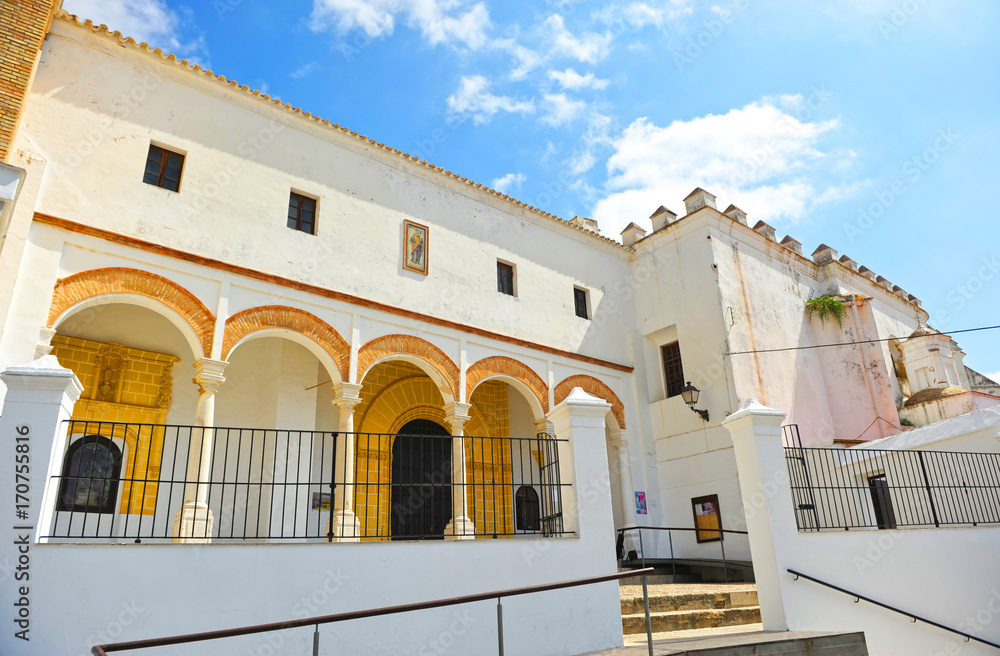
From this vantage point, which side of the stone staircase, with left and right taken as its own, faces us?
front

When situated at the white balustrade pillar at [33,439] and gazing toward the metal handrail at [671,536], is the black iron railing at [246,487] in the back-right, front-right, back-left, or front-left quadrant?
front-right

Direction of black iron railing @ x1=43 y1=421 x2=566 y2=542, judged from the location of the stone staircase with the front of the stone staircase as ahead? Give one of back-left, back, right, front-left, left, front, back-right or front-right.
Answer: right

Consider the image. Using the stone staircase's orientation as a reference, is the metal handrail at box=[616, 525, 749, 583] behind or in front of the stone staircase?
behind

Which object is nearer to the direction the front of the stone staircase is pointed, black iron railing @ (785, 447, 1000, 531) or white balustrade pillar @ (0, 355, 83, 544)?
the white balustrade pillar

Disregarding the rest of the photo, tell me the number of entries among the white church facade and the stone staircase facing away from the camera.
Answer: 0

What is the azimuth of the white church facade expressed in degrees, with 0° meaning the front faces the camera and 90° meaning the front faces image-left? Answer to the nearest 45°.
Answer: approximately 315°

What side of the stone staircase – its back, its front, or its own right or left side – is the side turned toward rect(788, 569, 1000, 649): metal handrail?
left

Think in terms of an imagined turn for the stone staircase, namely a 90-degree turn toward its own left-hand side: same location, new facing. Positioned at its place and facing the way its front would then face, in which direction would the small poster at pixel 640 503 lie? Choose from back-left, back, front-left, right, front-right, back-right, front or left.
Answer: left
